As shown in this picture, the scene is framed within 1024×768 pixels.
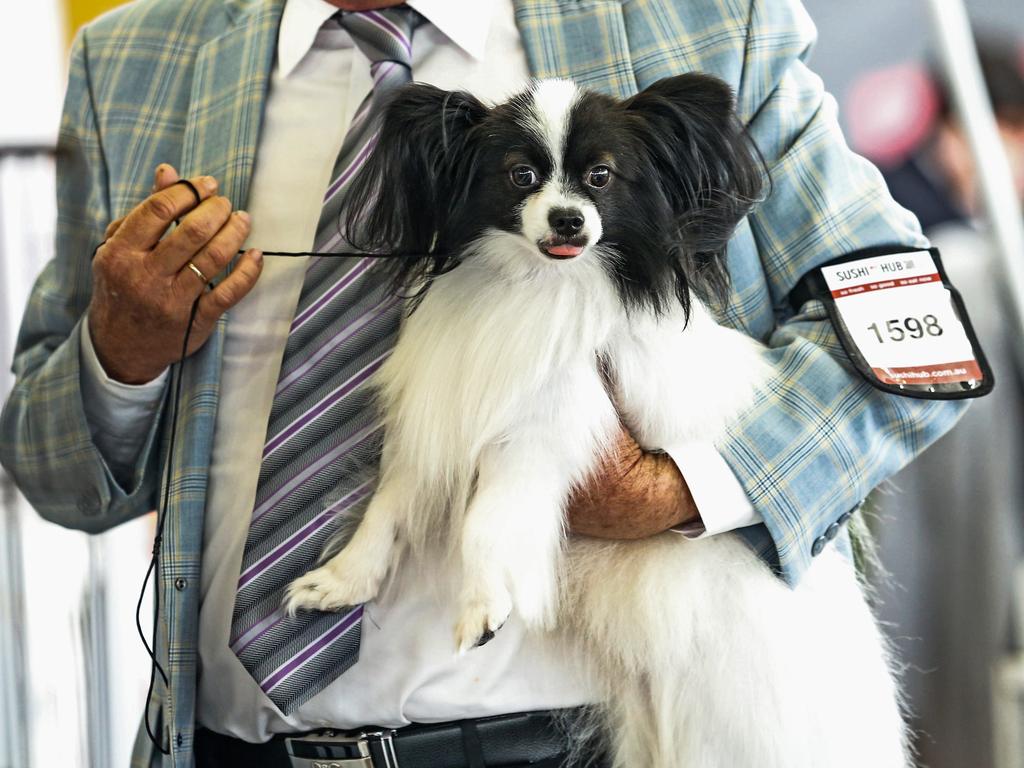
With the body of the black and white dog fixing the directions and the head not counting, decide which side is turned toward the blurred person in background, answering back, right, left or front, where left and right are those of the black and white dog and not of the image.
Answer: back

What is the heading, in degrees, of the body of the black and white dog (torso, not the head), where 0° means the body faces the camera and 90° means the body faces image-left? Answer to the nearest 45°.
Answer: approximately 45°
